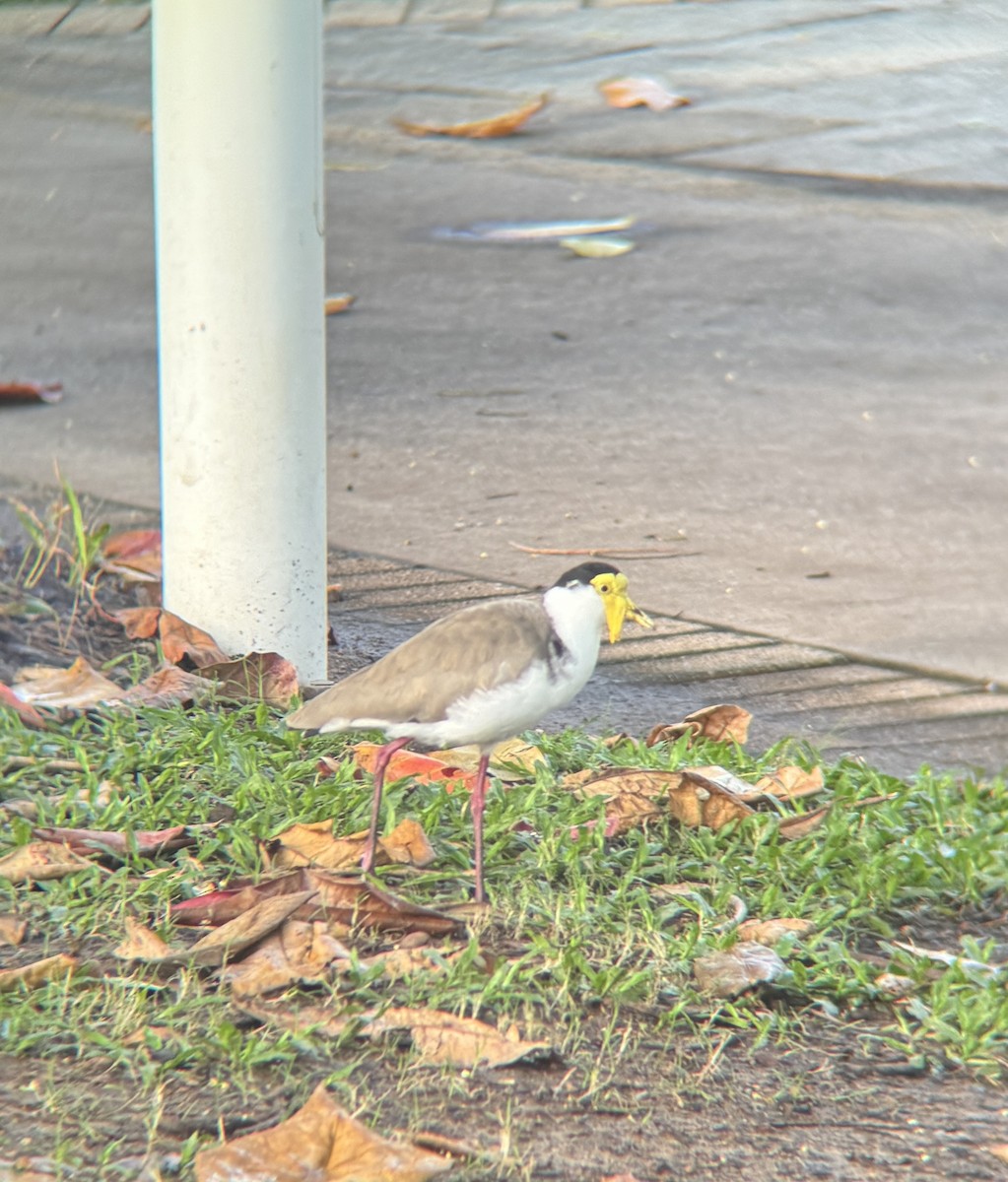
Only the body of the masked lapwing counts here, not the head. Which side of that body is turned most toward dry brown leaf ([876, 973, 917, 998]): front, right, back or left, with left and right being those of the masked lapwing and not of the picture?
front

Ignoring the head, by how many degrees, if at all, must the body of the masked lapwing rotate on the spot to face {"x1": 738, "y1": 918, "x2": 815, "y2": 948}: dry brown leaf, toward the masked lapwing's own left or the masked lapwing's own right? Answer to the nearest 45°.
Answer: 0° — it already faces it

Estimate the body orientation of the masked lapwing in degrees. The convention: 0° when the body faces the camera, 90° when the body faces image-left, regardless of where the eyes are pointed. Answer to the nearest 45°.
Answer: approximately 270°

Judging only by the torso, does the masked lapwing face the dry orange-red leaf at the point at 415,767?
no

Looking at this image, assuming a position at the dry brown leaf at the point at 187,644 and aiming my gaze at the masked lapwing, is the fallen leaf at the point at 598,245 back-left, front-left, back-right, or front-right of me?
back-left

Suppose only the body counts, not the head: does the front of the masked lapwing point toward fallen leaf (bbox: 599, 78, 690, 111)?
no

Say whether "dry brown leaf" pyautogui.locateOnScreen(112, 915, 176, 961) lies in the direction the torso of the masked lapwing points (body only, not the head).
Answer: no

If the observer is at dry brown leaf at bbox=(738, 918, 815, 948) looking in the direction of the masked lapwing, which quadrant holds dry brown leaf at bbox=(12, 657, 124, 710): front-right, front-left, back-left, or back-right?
front-right

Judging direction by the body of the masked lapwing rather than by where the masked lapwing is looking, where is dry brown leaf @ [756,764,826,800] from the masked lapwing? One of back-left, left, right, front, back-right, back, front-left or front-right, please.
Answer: front-left

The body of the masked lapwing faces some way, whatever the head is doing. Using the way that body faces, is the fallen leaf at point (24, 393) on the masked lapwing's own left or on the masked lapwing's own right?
on the masked lapwing's own left

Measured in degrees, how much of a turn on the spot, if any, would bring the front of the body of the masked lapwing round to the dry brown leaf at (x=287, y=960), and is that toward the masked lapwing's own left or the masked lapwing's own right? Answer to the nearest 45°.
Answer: approximately 135° to the masked lapwing's own right

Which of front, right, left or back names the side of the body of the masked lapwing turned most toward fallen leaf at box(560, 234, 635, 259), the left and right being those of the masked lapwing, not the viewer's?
left

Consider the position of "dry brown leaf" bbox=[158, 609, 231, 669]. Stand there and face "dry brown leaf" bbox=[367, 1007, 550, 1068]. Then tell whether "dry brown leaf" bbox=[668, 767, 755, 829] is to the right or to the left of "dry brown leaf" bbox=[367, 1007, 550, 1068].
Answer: left

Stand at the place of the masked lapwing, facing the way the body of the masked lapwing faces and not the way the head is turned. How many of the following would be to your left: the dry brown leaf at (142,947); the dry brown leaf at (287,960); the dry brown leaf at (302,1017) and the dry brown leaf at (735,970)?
0

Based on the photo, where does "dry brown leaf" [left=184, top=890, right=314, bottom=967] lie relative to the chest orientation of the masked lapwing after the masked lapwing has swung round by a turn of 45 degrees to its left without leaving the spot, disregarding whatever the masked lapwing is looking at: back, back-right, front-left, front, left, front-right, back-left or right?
back
